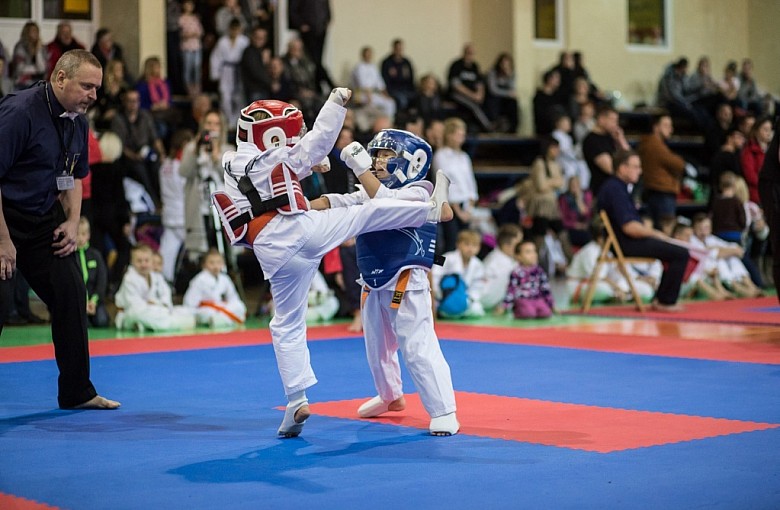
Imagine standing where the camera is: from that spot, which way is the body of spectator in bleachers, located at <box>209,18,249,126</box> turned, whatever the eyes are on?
toward the camera

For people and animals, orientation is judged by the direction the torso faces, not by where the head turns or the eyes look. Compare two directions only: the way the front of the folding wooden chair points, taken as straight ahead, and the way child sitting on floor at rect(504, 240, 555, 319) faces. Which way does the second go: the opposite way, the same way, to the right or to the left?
to the right

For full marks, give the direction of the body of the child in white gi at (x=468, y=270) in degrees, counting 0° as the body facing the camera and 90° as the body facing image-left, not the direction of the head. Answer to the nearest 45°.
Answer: approximately 0°

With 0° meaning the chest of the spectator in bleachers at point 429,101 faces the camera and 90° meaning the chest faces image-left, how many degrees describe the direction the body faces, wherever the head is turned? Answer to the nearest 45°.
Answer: approximately 0°

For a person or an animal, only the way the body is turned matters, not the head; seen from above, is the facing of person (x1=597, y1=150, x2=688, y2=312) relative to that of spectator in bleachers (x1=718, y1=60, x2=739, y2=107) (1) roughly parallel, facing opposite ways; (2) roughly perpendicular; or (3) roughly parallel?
roughly perpendicular

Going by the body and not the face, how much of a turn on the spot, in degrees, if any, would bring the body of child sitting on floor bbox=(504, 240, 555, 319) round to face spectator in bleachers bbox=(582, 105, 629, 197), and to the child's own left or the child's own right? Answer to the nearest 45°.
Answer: approximately 180°

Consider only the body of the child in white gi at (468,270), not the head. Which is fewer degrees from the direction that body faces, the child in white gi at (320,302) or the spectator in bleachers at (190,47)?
the child in white gi

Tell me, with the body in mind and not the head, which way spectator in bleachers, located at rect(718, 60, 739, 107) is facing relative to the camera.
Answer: toward the camera

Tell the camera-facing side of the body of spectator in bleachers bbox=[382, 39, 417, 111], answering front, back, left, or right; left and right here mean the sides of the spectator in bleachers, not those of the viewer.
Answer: front

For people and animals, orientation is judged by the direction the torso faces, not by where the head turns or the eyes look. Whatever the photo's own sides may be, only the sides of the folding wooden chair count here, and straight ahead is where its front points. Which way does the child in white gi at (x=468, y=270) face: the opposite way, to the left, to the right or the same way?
to the right

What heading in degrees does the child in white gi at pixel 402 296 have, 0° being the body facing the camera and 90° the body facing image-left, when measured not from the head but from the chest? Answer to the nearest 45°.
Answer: approximately 45°

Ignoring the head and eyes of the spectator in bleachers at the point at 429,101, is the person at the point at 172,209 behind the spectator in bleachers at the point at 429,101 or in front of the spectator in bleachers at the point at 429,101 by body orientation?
in front

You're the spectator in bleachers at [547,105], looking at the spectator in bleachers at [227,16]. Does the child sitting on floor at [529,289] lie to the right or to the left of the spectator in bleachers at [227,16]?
left

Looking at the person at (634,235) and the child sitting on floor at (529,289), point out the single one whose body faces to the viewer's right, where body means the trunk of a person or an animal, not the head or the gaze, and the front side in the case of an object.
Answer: the person
